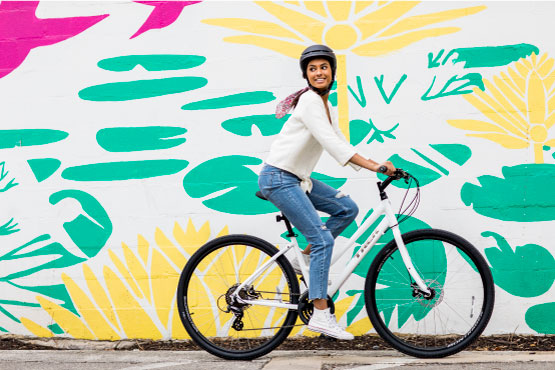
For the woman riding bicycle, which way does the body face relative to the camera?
to the viewer's right

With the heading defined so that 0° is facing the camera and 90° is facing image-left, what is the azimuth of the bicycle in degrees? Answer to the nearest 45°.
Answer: approximately 270°
